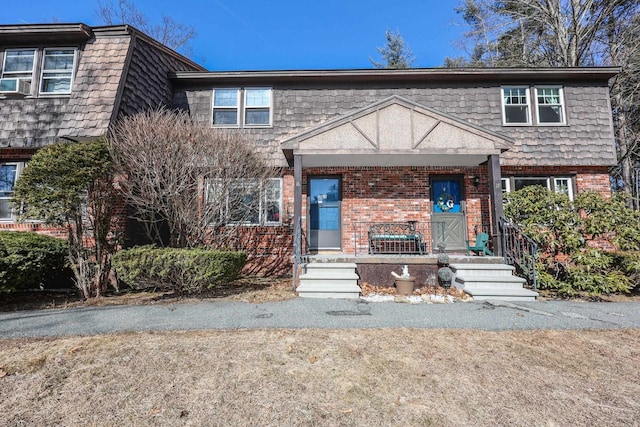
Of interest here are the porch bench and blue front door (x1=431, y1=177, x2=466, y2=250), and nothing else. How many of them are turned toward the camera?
2

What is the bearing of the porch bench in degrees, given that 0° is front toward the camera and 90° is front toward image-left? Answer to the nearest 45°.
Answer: approximately 0°

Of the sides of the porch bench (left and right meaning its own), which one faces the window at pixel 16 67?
right

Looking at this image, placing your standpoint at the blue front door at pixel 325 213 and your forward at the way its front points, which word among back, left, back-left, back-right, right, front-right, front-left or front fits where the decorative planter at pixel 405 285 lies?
front-left

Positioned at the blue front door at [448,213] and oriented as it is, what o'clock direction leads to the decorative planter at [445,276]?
The decorative planter is roughly at 12 o'clock from the blue front door.

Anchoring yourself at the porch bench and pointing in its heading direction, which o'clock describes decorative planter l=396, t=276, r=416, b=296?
The decorative planter is roughly at 12 o'clock from the porch bench.

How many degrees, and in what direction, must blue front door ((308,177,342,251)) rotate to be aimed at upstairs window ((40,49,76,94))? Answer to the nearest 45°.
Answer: approximately 90° to its right

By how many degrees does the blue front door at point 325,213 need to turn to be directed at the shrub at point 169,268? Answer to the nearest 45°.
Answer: approximately 45° to its right

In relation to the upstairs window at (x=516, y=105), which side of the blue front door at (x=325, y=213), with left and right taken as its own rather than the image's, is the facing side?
left

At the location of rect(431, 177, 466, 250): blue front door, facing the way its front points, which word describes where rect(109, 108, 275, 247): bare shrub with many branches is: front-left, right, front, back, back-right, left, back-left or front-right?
front-right

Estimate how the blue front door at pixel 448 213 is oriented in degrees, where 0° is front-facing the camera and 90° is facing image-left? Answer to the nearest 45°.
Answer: approximately 0°
